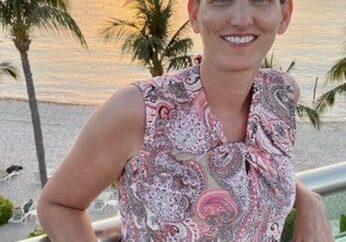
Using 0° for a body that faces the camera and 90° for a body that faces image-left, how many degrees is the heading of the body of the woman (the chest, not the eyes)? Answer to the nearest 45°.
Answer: approximately 315°

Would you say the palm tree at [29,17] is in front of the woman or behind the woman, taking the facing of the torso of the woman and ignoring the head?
behind

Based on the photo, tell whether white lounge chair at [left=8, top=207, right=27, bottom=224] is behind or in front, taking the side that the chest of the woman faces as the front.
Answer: behind

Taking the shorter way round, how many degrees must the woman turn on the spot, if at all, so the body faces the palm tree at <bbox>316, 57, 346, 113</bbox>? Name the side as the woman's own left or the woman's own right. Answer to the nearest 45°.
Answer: approximately 135° to the woman's own left

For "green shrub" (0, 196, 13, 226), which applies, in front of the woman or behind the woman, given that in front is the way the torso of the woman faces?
behind

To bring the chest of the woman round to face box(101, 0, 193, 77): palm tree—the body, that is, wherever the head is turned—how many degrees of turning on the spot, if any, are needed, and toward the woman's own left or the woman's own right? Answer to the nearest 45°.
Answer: approximately 135° to the woman's own left

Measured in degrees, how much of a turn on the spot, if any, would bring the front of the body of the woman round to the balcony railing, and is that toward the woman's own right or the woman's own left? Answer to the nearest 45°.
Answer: approximately 180°
